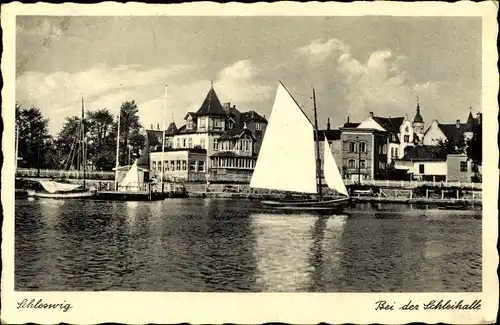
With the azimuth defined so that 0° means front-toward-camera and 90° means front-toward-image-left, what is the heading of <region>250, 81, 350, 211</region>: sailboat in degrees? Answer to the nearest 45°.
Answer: approximately 270°

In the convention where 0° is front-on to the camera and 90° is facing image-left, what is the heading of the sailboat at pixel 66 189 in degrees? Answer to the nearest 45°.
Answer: approximately 270°

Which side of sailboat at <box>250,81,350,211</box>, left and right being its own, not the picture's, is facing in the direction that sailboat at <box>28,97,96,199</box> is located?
back

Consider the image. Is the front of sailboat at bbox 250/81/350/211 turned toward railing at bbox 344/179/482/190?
yes

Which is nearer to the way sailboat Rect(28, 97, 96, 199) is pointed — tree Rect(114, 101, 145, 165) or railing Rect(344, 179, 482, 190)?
the railing

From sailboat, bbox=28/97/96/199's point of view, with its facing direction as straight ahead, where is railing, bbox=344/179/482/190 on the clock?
The railing is roughly at 1 o'clock from the sailboat.
